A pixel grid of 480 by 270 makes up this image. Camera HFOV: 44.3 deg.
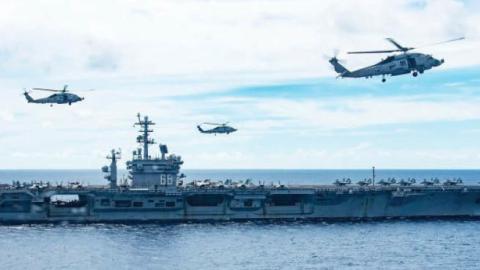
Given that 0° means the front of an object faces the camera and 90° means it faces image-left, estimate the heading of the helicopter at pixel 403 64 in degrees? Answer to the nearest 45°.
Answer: approximately 270°
